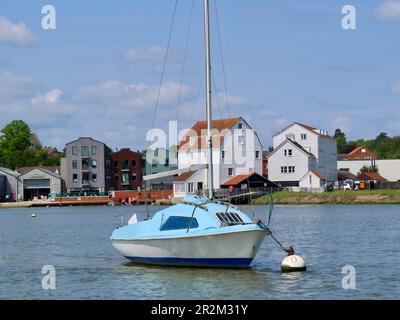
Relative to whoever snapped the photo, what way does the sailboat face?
facing the viewer and to the right of the viewer

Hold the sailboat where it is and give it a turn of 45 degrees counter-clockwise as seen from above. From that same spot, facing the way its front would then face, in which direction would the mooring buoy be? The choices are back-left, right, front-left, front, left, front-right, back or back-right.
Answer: front
